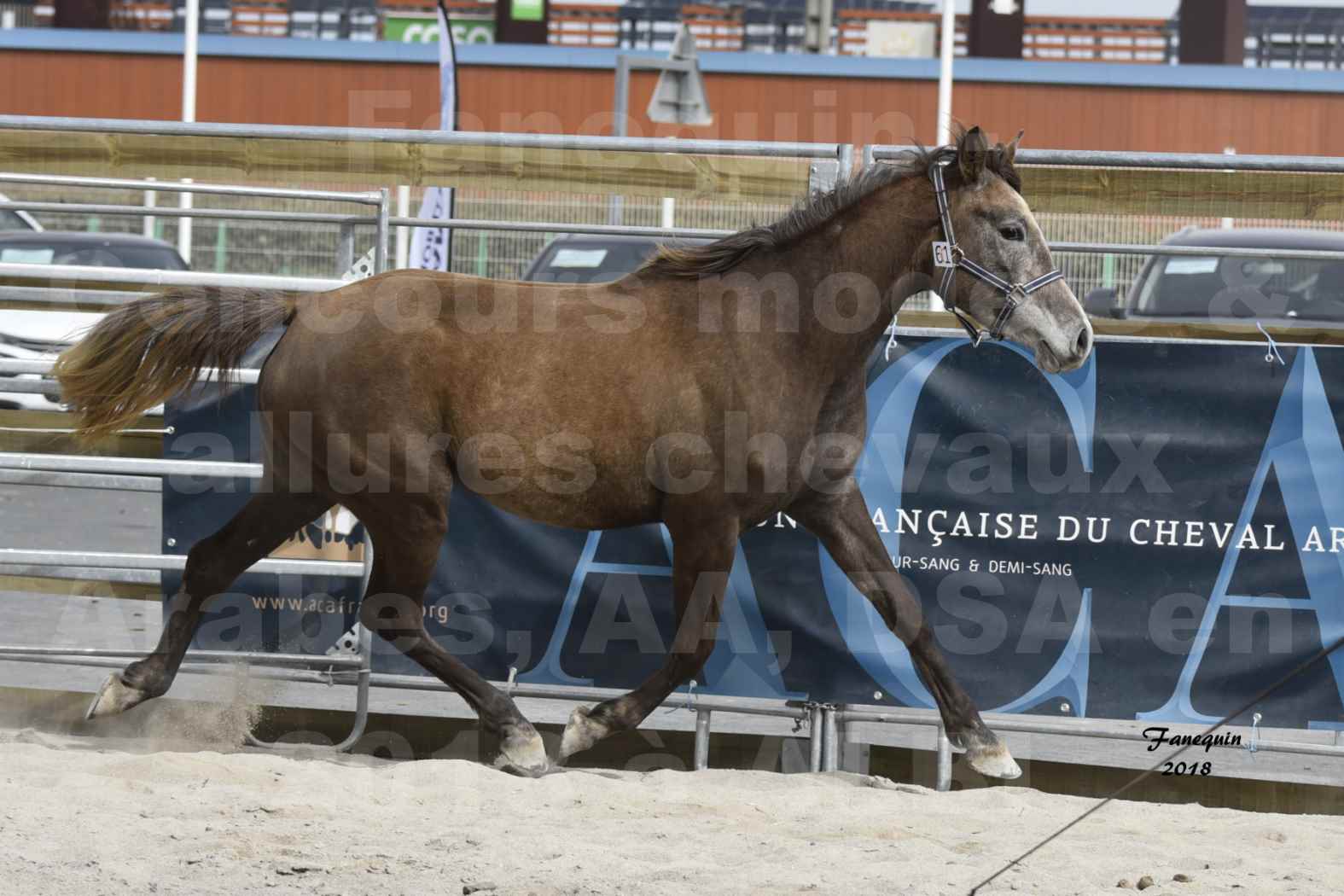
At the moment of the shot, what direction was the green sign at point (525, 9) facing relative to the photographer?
facing the viewer

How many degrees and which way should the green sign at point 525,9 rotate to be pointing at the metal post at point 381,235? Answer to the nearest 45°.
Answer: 0° — it already faces it

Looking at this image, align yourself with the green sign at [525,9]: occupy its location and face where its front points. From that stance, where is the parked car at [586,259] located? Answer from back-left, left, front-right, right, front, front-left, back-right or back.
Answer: front

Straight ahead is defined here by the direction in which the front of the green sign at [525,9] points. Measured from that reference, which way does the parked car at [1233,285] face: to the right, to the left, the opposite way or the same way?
the same way

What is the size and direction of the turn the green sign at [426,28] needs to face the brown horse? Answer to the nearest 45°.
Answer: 0° — it already faces it

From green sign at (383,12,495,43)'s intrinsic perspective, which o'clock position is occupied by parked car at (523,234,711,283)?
The parked car is roughly at 12 o'clock from the green sign.

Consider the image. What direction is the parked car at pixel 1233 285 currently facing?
toward the camera

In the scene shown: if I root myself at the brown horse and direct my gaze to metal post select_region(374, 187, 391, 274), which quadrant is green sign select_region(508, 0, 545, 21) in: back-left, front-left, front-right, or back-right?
front-right

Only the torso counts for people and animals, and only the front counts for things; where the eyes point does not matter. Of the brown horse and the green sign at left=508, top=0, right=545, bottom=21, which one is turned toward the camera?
the green sign

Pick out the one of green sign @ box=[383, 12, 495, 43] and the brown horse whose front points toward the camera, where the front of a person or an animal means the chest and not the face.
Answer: the green sign

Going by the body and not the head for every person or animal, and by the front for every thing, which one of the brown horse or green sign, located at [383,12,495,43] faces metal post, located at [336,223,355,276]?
the green sign

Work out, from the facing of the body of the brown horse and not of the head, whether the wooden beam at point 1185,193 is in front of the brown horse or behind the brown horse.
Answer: in front

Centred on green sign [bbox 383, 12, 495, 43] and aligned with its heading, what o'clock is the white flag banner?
The white flag banner is roughly at 12 o'clock from the green sign.

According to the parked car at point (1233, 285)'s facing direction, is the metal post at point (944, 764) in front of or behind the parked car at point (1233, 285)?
in front

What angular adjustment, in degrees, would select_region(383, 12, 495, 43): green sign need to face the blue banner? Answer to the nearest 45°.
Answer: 0° — it already faces it

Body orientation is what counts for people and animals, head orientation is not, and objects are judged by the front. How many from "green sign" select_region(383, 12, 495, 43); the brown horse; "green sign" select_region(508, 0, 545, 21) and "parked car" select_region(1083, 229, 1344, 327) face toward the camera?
3

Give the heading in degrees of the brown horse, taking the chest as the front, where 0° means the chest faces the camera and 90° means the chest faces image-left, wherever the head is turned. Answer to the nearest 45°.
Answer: approximately 270°
